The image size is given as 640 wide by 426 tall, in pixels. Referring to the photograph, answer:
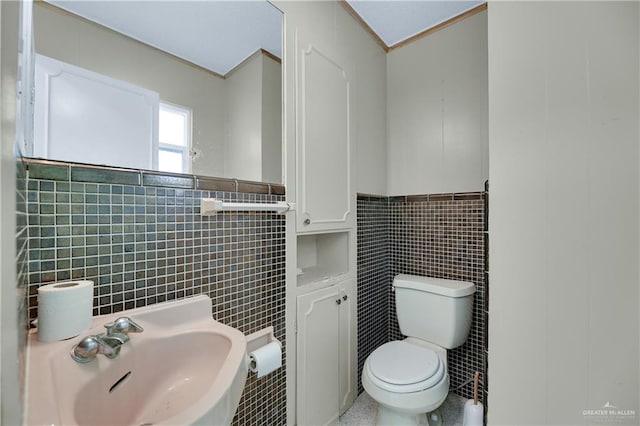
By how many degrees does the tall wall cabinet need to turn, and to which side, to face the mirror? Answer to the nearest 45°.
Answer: approximately 90° to its right

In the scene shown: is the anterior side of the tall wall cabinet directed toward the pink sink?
no

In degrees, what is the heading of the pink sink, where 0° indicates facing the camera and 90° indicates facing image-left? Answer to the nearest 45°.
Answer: approximately 315°

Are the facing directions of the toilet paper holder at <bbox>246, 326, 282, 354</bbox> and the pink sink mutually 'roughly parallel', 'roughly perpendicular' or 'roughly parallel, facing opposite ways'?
roughly parallel

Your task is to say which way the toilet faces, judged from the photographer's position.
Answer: facing the viewer and to the left of the viewer

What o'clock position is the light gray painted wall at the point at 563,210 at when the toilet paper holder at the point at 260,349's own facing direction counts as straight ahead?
The light gray painted wall is roughly at 11 o'clock from the toilet paper holder.

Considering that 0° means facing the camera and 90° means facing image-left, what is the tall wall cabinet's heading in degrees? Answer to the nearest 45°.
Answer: approximately 315°

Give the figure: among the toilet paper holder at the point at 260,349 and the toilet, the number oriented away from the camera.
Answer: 0

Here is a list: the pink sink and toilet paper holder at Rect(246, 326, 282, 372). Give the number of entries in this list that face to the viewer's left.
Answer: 0

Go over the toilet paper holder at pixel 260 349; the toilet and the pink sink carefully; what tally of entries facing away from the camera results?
0

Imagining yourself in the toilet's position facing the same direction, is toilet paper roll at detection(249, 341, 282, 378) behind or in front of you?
in front

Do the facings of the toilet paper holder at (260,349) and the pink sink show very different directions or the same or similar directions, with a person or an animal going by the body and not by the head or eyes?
same or similar directions

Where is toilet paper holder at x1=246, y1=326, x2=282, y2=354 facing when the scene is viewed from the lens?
facing the viewer and to the right of the viewer

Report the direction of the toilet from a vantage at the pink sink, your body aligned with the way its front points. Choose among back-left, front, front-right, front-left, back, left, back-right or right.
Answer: front-left

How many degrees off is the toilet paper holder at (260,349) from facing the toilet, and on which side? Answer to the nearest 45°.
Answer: approximately 45° to its left
